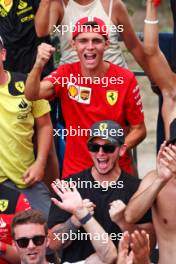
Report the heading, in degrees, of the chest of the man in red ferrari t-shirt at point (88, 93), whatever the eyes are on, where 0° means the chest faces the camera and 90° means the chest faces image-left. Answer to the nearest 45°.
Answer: approximately 0°

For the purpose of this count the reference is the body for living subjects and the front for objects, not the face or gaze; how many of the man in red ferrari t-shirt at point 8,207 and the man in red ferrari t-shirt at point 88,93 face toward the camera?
2

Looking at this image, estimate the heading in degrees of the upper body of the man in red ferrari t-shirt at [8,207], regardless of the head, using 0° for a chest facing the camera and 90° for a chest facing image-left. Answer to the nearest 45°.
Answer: approximately 0°
